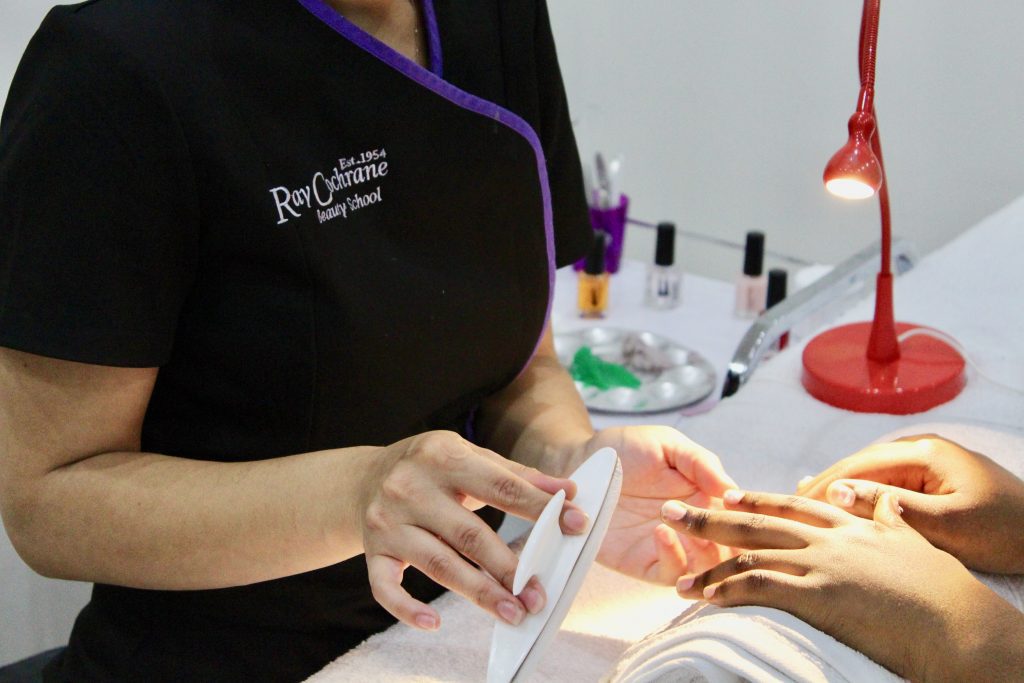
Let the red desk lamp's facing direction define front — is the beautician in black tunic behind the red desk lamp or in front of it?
in front

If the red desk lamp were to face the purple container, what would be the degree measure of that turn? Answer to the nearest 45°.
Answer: approximately 90° to its right

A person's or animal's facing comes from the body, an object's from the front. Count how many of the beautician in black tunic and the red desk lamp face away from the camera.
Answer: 0

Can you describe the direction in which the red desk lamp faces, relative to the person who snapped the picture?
facing the viewer and to the left of the viewer

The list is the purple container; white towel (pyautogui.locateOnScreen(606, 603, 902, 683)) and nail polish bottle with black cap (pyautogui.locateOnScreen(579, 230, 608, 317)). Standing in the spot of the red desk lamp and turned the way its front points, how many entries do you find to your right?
2

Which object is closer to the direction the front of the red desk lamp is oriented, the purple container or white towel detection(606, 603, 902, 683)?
the white towel

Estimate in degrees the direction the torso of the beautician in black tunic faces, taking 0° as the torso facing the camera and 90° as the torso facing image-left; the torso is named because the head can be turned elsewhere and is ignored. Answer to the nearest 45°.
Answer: approximately 315°

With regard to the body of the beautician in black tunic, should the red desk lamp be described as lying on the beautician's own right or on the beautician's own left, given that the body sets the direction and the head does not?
on the beautician's own left

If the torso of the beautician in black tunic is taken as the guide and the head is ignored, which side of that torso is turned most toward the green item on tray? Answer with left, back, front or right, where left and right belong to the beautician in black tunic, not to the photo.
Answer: left

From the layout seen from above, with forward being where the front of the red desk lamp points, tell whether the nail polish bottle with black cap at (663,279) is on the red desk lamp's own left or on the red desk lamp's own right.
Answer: on the red desk lamp's own right

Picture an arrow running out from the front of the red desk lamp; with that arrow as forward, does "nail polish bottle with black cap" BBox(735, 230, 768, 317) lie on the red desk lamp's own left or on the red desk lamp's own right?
on the red desk lamp's own right
